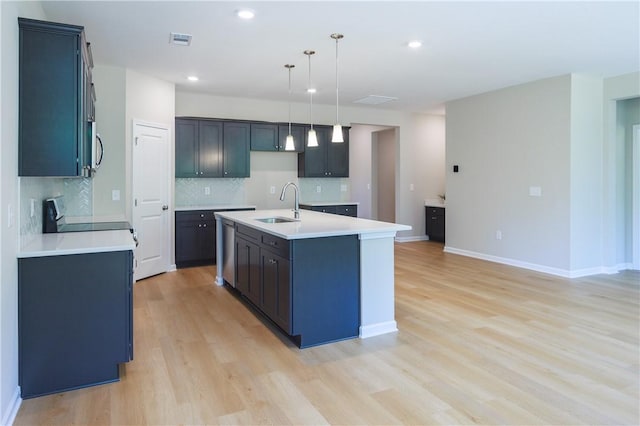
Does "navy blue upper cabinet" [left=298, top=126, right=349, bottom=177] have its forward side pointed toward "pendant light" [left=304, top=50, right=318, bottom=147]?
yes

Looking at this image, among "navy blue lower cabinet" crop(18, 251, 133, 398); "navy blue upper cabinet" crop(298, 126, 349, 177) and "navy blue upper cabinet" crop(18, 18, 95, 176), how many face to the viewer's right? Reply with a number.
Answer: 2

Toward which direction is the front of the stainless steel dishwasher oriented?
to the viewer's left

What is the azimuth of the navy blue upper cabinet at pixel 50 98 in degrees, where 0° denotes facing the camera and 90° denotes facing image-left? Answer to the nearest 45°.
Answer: approximately 270°

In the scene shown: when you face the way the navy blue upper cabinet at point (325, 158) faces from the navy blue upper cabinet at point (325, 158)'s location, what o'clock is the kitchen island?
The kitchen island is roughly at 12 o'clock from the navy blue upper cabinet.

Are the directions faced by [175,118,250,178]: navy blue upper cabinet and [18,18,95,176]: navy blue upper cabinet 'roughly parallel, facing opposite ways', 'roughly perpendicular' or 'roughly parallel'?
roughly perpendicular

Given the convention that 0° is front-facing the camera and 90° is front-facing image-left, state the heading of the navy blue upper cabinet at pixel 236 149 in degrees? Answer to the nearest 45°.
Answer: approximately 0°

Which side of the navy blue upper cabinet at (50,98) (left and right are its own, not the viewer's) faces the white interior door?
left

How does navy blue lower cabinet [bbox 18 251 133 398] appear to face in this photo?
to the viewer's right
